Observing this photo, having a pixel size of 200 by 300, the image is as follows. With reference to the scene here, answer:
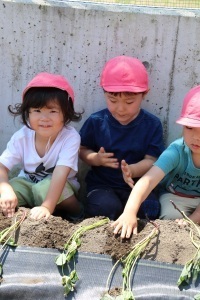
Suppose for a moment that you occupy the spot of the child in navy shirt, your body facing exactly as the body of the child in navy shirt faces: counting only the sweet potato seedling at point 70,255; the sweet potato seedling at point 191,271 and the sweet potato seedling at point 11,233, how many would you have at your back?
0

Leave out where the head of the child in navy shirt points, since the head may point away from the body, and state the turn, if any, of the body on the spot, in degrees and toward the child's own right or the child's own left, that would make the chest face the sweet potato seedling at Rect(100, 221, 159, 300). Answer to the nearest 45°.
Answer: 0° — they already face it

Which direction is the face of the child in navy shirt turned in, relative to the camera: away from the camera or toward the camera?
toward the camera

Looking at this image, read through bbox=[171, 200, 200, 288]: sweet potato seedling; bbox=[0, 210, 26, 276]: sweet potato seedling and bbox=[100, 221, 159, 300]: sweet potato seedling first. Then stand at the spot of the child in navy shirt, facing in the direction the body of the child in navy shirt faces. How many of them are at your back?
0

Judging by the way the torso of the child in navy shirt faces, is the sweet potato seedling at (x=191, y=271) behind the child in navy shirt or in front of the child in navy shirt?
in front

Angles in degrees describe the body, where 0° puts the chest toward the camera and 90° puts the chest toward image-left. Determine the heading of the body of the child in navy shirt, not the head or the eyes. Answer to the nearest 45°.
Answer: approximately 0°

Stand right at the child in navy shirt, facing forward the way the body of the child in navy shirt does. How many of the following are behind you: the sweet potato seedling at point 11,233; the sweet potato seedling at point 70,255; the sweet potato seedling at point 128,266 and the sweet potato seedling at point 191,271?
0

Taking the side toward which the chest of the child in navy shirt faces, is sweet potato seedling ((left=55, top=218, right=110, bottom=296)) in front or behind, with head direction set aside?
in front

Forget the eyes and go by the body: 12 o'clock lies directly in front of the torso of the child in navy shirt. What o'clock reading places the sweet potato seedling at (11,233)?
The sweet potato seedling is roughly at 1 o'clock from the child in navy shirt.
